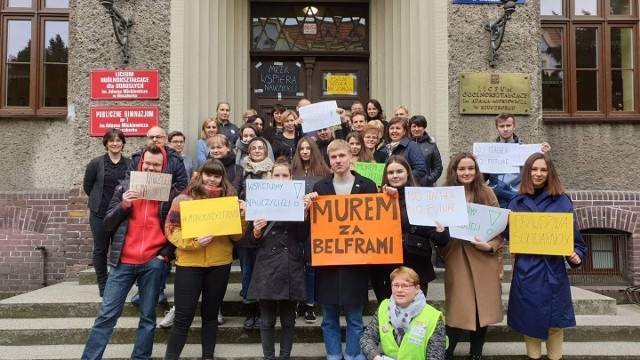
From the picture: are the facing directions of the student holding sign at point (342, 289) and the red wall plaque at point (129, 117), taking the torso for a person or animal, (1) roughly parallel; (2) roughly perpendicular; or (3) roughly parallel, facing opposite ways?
roughly parallel

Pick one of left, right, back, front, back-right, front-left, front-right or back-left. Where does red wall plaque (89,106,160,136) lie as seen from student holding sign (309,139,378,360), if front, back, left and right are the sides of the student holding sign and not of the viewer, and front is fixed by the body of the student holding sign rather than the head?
back-right

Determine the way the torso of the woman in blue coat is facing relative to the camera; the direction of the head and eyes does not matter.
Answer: toward the camera

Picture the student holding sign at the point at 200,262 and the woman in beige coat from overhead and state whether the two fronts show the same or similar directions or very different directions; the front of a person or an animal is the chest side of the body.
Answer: same or similar directions

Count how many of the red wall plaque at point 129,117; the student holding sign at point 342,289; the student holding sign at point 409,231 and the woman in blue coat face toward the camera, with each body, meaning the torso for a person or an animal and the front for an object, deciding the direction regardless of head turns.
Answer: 4

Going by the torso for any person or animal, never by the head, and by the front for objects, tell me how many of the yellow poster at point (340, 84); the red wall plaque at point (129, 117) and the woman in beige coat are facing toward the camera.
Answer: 3

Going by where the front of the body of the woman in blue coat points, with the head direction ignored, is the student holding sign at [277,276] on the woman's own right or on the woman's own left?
on the woman's own right

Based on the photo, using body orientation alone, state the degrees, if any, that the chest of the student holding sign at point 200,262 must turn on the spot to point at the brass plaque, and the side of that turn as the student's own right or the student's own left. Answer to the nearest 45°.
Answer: approximately 135° to the student's own left

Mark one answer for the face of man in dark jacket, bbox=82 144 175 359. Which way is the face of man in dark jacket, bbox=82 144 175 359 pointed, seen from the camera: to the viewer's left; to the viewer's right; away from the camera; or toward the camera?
toward the camera

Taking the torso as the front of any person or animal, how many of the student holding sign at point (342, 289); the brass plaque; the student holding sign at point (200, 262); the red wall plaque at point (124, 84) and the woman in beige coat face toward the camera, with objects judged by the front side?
5

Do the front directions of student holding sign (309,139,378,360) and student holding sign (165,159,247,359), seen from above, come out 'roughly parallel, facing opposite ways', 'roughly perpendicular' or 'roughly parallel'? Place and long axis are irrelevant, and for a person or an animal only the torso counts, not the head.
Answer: roughly parallel

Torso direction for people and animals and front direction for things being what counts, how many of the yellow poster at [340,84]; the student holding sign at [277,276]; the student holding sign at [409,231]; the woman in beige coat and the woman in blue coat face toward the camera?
5

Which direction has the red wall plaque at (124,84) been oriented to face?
toward the camera

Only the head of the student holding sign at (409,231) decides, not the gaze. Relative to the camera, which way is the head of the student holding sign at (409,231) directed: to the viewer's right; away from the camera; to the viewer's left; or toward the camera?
toward the camera

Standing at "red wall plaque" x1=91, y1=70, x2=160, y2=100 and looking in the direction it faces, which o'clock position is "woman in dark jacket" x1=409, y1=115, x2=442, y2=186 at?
The woman in dark jacket is roughly at 10 o'clock from the red wall plaque.

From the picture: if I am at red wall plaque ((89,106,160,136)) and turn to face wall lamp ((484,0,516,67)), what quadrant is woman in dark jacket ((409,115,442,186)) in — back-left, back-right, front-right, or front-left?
front-right

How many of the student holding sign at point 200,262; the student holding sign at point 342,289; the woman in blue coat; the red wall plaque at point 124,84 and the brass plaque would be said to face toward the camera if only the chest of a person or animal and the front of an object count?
5
